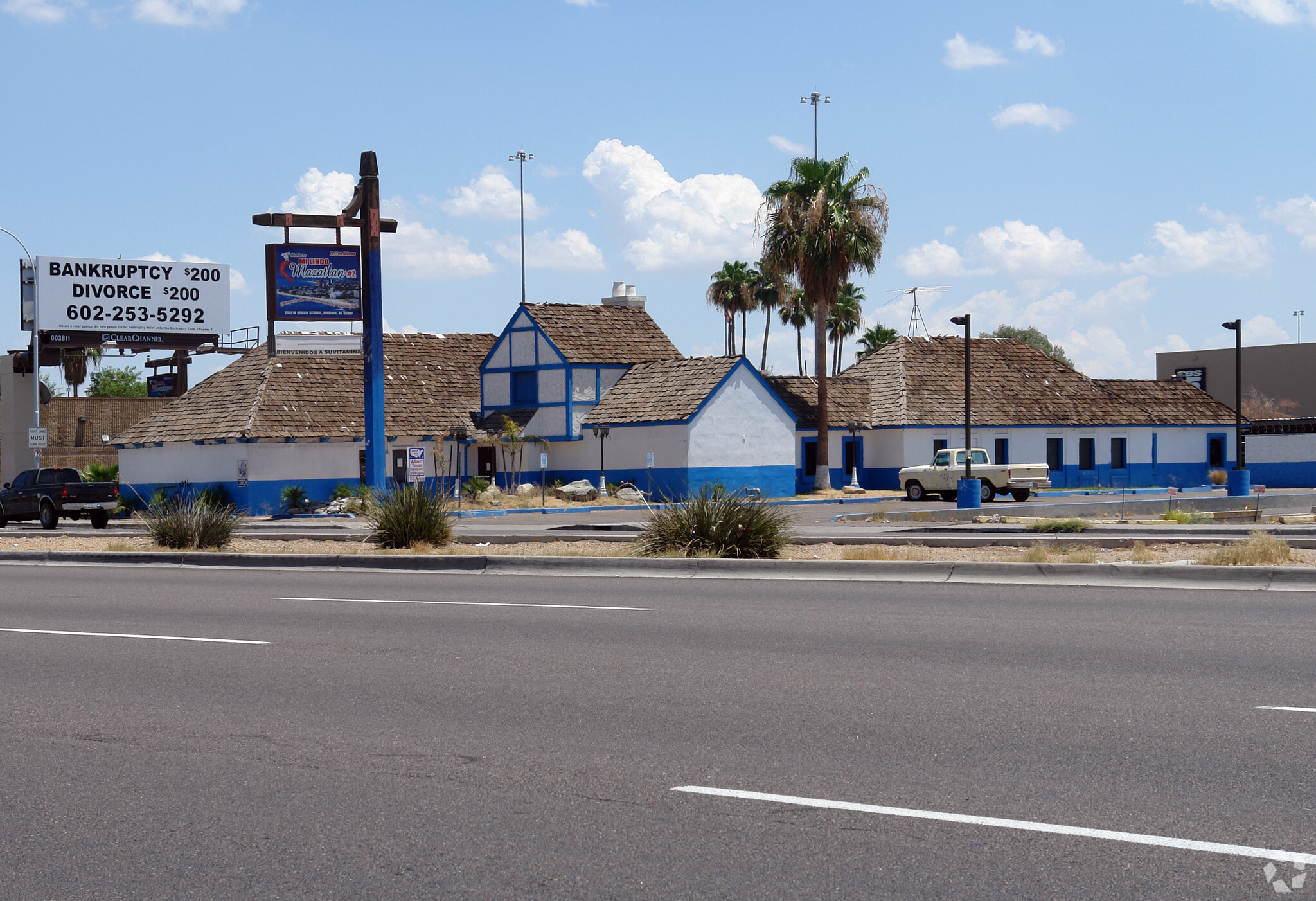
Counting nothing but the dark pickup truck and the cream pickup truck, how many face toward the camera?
0

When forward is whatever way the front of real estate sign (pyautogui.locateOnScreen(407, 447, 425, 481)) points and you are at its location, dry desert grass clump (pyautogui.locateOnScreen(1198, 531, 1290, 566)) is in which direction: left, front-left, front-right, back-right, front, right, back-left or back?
front-left

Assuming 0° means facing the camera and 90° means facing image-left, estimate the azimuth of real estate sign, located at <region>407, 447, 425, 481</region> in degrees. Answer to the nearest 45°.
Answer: approximately 0°

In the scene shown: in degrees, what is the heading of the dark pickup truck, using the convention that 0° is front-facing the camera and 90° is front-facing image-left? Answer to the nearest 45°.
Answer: approximately 135°

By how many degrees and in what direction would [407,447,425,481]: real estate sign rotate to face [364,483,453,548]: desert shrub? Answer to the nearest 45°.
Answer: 0° — it already faces it

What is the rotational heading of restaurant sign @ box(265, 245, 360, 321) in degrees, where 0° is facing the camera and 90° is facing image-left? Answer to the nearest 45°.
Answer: approximately 315°

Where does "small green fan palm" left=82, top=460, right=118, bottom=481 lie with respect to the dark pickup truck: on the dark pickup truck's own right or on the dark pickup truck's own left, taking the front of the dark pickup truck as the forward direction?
on the dark pickup truck's own right

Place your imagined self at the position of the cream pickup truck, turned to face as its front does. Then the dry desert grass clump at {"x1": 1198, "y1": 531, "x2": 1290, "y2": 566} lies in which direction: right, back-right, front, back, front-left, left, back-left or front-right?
back-left

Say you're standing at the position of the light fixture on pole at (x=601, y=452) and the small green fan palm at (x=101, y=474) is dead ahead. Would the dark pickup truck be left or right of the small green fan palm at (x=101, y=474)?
left
